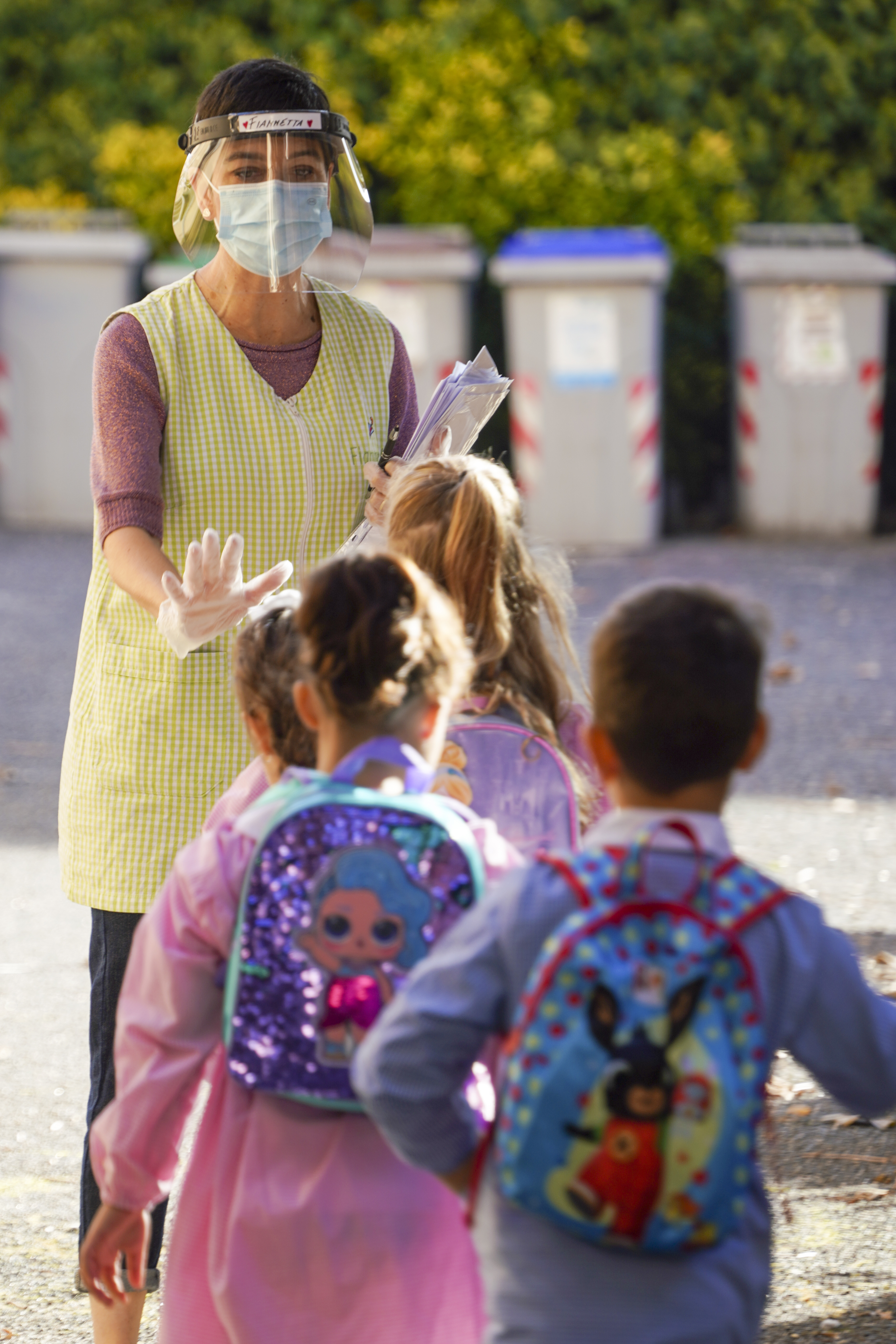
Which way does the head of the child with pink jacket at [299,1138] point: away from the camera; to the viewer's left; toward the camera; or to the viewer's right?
away from the camera

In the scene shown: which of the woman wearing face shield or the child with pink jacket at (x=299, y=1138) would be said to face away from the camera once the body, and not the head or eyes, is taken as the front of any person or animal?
the child with pink jacket

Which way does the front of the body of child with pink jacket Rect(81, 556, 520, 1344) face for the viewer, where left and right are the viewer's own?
facing away from the viewer

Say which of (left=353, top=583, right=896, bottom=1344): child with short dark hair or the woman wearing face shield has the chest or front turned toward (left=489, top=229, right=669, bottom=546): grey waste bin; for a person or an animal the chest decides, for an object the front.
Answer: the child with short dark hair

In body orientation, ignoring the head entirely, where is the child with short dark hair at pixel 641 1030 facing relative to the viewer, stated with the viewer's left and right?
facing away from the viewer

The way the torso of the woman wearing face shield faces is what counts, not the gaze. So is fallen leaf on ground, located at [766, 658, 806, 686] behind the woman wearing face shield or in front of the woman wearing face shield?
behind

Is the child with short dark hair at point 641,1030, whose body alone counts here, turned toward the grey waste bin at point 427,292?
yes

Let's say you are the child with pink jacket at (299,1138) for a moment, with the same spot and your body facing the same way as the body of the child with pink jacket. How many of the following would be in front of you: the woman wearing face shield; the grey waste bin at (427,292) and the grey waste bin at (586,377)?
3

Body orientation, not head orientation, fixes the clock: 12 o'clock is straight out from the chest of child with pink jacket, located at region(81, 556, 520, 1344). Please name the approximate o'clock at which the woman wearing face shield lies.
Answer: The woman wearing face shield is roughly at 12 o'clock from the child with pink jacket.

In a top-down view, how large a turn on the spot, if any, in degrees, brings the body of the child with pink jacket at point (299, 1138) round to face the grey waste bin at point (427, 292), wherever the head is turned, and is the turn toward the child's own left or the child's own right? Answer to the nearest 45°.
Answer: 0° — they already face it

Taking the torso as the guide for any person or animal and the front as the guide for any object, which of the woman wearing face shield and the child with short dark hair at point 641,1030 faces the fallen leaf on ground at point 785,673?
the child with short dark hair

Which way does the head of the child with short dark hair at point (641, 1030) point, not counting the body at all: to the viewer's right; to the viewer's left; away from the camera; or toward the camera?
away from the camera
